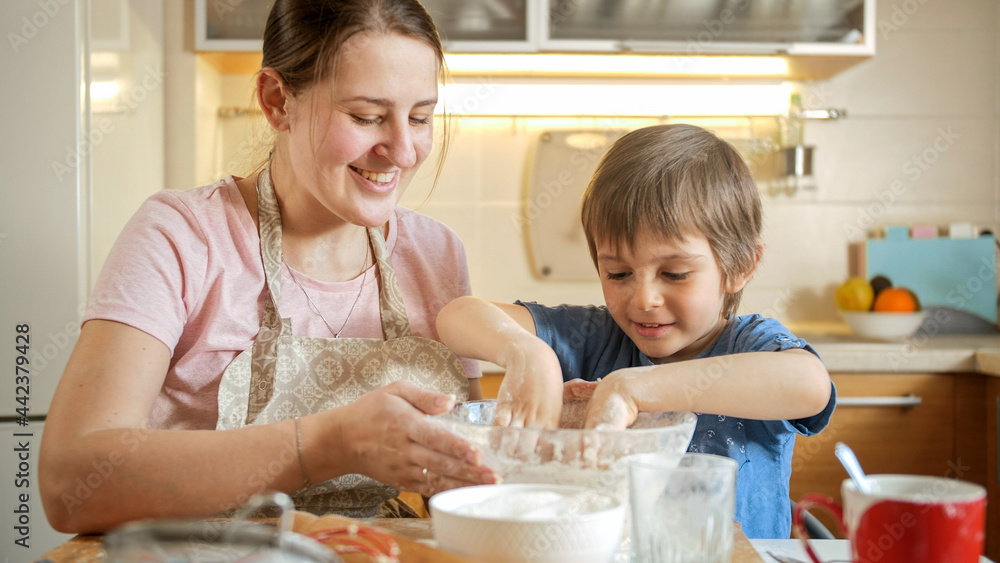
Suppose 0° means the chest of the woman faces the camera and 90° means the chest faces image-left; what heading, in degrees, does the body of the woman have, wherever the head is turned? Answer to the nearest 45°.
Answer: approximately 315°

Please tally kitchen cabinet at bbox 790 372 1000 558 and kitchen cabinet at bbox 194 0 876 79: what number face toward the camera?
2

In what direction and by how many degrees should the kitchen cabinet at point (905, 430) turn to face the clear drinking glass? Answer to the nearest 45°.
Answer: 0° — it already faces it

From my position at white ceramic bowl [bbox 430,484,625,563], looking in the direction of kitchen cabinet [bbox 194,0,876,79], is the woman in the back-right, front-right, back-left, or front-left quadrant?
front-left

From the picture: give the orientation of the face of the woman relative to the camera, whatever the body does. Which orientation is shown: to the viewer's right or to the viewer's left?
to the viewer's right

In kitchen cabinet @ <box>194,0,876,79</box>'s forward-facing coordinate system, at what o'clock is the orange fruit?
The orange fruit is roughly at 9 o'clock from the kitchen cabinet.

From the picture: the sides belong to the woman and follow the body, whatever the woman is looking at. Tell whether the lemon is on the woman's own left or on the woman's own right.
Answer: on the woman's own left

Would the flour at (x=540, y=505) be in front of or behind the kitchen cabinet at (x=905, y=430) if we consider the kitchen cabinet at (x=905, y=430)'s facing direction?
in front

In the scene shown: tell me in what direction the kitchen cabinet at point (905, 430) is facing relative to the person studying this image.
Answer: facing the viewer

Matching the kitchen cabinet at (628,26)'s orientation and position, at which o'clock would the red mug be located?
The red mug is roughly at 12 o'clock from the kitchen cabinet.
